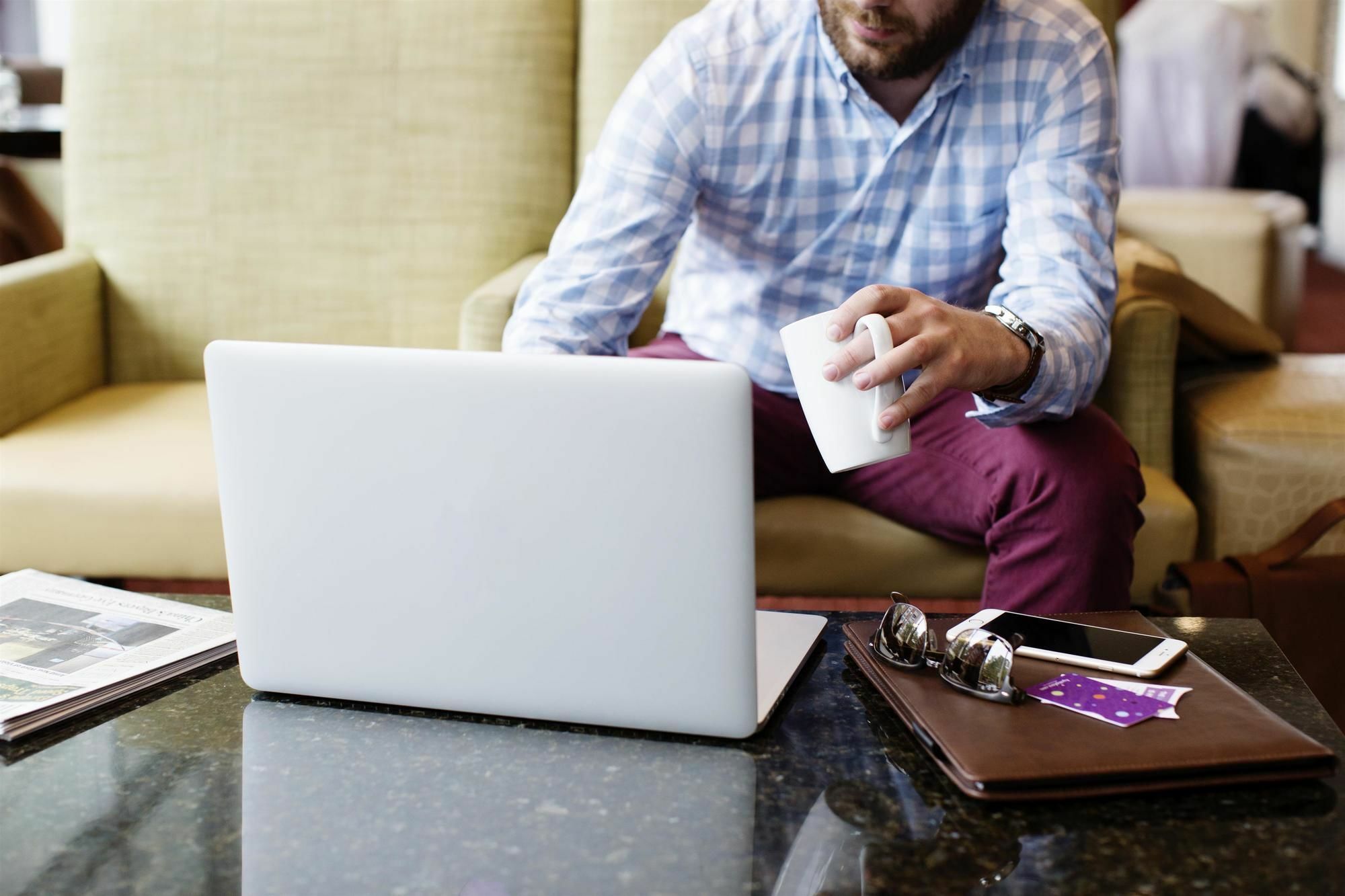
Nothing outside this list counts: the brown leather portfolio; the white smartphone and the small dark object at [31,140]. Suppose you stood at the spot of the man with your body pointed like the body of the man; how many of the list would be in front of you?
2

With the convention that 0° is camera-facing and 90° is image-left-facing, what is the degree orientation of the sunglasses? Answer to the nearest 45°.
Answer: approximately 45°

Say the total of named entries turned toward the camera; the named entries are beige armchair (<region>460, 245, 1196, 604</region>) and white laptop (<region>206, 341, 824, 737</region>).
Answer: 1

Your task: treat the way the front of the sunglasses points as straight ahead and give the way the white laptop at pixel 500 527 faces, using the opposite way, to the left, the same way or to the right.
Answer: the opposite way

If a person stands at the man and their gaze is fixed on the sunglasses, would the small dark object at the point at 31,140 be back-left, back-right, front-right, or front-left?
back-right

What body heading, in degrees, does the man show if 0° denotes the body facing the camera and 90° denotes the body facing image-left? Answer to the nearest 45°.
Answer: approximately 0°

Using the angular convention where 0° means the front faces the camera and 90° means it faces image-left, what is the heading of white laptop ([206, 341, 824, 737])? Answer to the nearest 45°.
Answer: approximately 225°

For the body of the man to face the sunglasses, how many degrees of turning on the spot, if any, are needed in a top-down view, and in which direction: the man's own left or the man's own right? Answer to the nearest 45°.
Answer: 0° — they already face it
